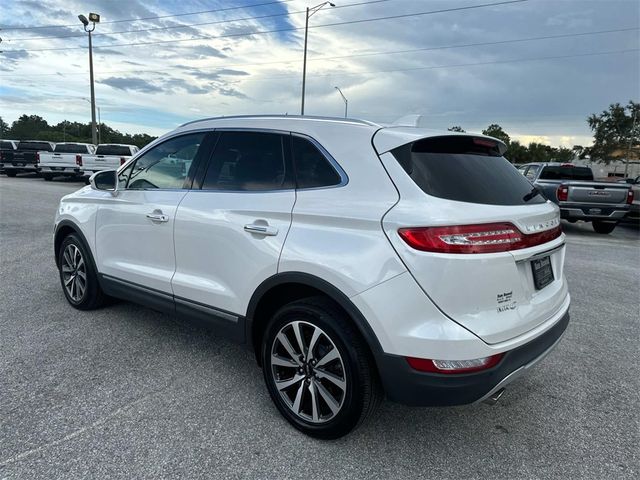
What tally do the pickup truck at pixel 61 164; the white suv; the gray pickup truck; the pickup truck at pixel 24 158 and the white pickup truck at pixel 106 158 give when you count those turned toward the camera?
0

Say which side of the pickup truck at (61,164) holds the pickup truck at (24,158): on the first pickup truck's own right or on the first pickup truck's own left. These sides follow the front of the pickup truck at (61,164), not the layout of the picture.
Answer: on the first pickup truck's own left

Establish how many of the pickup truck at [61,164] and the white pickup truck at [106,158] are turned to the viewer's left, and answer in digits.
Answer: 0

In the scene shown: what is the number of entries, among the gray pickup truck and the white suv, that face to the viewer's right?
0

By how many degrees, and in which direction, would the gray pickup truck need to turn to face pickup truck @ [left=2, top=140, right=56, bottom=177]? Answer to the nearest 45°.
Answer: approximately 45° to its left

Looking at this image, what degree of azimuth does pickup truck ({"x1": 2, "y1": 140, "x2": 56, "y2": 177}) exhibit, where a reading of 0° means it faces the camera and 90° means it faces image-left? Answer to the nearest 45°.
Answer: approximately 225°

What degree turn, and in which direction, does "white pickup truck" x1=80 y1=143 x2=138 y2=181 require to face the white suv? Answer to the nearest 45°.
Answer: approximately 135° to its right

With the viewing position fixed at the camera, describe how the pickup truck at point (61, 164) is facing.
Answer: facing away from the viewer and to the right of the viewer

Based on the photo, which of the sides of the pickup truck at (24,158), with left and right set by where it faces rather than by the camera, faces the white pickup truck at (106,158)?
right

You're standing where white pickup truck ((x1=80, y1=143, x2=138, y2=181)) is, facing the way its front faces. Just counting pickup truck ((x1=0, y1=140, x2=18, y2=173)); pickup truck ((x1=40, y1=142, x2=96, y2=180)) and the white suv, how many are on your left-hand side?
2

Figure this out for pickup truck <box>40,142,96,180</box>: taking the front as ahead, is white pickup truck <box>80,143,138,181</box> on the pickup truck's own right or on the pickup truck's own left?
on the pickup truck's own right

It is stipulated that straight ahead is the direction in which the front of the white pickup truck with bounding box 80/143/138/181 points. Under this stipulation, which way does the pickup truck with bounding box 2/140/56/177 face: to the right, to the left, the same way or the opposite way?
the same way

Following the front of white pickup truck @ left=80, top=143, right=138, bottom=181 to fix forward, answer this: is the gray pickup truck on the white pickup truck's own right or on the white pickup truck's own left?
on the white pickup truck's own right

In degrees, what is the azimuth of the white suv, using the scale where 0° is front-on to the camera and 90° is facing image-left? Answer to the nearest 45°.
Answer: approximately 135°

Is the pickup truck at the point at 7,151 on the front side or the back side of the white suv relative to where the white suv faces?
on the front side

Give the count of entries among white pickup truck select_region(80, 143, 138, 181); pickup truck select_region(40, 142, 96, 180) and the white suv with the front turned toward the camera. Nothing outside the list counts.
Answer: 0

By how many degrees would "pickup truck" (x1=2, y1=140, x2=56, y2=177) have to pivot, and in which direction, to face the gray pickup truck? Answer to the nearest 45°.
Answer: approximately 90° to its right
